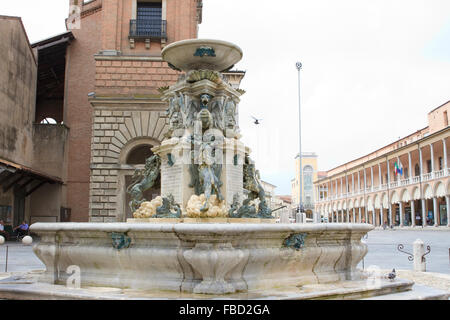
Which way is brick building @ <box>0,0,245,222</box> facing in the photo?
toward the camera

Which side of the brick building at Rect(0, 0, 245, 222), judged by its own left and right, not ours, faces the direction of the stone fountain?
front
